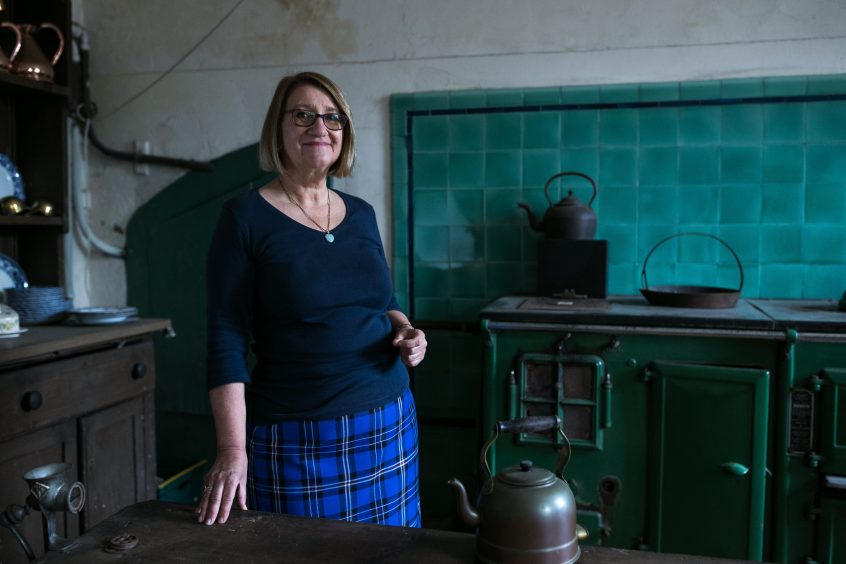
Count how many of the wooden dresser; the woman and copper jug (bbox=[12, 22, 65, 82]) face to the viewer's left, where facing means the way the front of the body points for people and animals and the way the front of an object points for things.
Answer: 1

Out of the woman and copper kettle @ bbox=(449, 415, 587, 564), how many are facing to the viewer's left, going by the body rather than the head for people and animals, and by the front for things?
1

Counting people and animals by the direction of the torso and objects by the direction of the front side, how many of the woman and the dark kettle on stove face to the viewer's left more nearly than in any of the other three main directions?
1

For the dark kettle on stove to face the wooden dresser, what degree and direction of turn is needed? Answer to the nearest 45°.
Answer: approximately 45° to its left

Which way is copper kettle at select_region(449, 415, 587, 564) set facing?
to the viewer's left

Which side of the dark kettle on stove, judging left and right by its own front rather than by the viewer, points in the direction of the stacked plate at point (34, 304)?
front

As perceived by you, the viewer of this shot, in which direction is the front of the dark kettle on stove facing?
facing to the left of the viewer

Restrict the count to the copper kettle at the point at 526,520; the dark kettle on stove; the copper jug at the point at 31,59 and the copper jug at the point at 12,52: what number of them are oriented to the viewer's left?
4

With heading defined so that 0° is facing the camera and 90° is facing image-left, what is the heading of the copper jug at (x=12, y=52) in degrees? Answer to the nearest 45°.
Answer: approximately 90°

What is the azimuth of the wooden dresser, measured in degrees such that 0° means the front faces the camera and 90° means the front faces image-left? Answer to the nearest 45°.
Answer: approximately 315°
